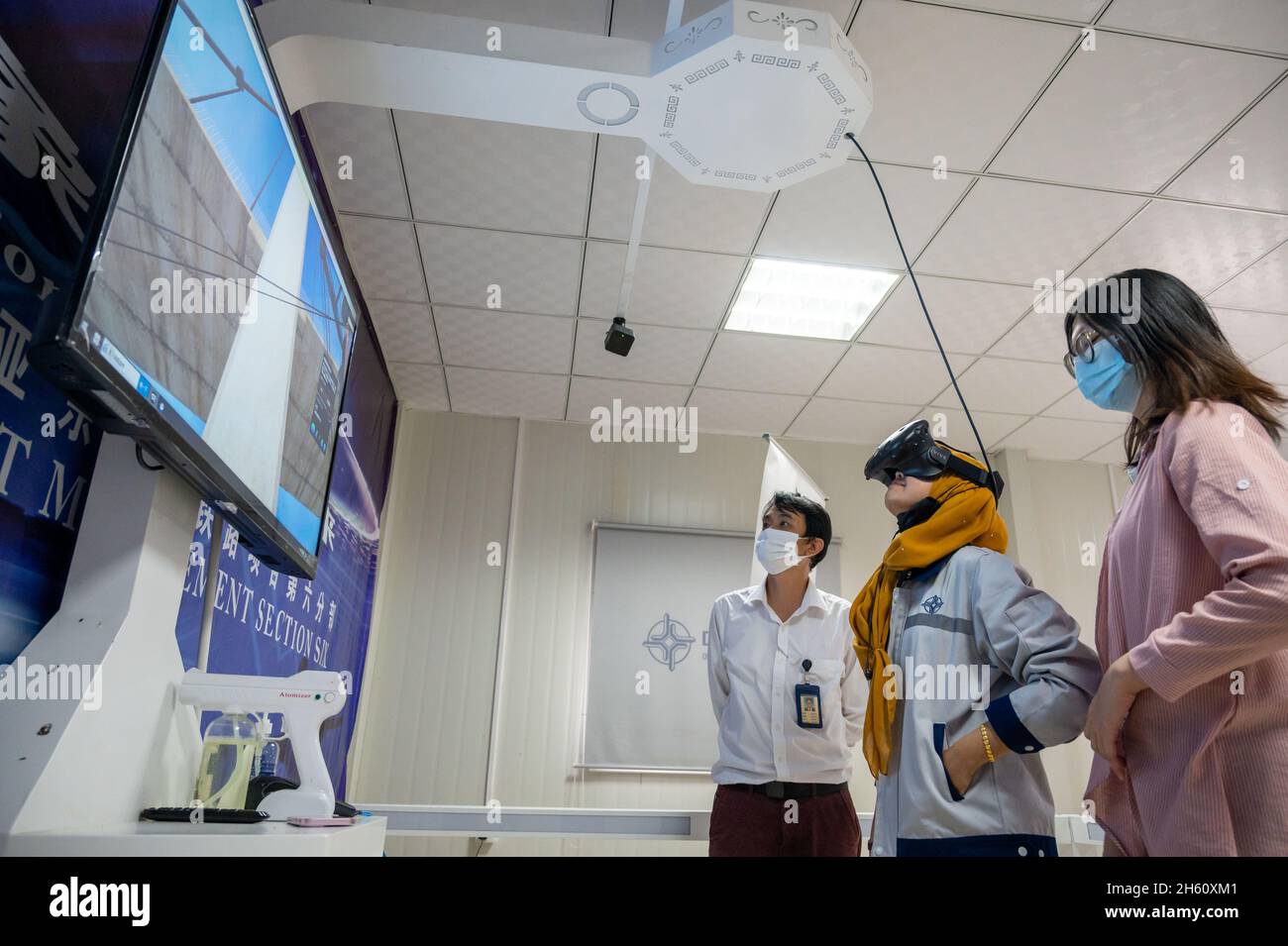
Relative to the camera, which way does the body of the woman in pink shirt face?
to the viewer's left

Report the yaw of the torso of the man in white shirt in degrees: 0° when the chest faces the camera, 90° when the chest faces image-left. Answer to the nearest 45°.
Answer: approximately 0°

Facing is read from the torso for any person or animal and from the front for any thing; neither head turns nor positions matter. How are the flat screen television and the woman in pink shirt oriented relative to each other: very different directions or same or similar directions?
very different directions

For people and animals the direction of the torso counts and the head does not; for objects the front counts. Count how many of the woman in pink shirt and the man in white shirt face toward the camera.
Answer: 1

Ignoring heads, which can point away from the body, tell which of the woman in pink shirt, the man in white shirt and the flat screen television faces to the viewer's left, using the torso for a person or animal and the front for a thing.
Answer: the woman in pink shirt

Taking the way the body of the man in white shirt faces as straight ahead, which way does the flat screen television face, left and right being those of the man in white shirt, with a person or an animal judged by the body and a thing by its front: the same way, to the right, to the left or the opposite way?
to the left

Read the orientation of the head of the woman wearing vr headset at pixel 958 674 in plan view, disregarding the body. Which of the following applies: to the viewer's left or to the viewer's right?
to the viewer's left

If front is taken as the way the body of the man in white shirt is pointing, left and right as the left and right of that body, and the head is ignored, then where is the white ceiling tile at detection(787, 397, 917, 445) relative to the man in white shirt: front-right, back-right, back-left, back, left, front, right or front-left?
back

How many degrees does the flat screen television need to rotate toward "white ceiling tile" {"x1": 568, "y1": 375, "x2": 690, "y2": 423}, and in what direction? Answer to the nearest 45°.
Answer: approximately 90° to its left

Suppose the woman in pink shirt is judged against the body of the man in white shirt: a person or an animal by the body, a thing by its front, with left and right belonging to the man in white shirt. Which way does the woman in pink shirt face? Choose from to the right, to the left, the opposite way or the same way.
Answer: to the right

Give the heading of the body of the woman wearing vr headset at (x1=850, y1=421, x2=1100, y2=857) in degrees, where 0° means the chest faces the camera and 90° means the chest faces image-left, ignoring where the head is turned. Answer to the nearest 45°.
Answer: approximately 45°

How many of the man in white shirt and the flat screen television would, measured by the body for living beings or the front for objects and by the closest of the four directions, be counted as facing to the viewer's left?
0
